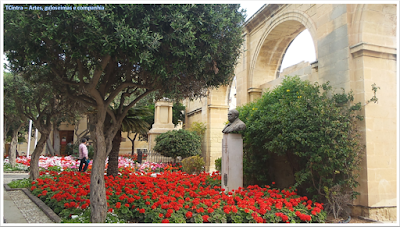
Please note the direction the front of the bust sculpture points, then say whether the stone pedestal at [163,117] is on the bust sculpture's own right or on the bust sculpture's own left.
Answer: on the bust sculpture's own right

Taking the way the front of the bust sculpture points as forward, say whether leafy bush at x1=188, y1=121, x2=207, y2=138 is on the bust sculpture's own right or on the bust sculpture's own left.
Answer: on the bust sculpture's own right

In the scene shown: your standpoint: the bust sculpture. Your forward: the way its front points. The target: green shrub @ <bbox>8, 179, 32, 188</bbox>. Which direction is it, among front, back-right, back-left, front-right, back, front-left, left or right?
front-right
